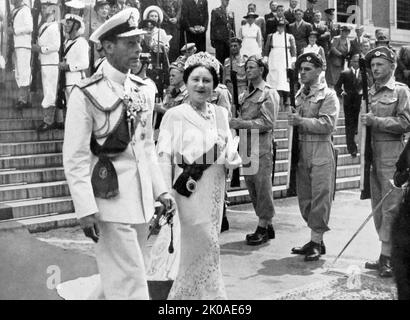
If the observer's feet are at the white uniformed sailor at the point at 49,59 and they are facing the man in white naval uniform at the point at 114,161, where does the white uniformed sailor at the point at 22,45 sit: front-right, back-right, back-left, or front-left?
back-right

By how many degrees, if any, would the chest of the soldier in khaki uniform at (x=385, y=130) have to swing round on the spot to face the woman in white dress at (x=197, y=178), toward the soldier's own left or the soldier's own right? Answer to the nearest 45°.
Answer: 0° — they already face them

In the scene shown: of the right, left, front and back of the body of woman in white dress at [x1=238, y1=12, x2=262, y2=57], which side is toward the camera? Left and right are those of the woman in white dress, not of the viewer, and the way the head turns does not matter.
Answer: front

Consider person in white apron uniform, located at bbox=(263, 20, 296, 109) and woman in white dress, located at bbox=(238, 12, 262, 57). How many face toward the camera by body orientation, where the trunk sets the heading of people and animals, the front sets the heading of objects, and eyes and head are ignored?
2

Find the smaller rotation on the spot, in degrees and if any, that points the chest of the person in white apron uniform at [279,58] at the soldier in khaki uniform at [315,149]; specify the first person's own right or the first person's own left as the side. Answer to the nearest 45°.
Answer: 0° — they already face them

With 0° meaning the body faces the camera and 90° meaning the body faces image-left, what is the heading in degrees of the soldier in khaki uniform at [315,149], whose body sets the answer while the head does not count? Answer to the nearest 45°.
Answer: approximately 45°

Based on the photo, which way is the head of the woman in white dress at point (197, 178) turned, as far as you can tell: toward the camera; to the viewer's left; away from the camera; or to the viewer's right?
toward the camera

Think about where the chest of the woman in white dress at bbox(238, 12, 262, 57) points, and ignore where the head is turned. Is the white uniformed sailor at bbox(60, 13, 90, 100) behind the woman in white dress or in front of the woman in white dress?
in front

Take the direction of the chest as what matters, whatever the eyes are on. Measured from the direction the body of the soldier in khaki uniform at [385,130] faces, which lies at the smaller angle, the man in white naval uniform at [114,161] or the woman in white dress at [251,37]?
the man in white naval uniform

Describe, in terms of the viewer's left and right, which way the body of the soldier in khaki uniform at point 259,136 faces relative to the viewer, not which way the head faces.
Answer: facing the viewer and to the left of the viewer

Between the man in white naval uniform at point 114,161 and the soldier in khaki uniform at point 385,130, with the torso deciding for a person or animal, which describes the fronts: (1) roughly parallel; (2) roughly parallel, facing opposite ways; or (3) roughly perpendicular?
roughly perpendicular

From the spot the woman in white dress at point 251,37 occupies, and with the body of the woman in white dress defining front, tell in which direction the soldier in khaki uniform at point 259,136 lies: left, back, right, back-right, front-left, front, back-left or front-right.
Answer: front

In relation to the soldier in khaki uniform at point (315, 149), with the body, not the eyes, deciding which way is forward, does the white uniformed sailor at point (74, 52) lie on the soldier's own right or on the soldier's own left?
on the soldier's own right

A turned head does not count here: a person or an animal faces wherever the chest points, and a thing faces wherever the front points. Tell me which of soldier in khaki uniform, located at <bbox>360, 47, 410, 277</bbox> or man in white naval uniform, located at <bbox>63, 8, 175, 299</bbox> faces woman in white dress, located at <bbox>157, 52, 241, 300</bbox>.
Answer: the soldier in khaki uniform

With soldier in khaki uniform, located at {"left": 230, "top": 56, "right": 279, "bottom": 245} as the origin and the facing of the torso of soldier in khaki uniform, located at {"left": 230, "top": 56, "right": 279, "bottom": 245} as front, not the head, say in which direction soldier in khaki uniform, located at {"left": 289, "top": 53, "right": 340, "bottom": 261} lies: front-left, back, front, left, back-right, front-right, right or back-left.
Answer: left

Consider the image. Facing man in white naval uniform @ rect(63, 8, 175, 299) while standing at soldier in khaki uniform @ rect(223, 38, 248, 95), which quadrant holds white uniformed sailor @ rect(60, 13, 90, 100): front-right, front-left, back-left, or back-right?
front-right
